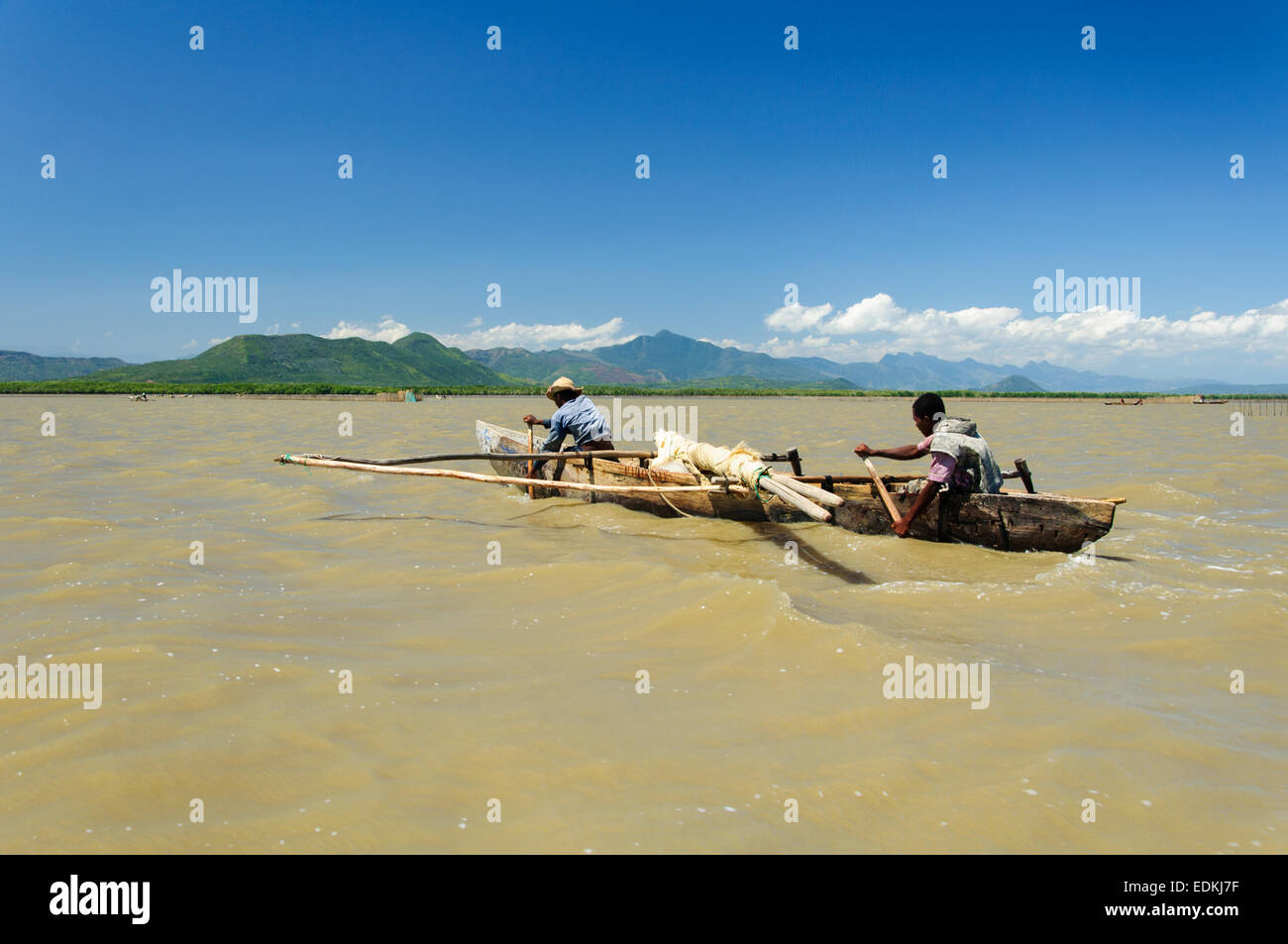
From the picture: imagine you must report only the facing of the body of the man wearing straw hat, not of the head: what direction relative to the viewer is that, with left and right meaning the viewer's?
facing away from the viewer and to the left of the viewer

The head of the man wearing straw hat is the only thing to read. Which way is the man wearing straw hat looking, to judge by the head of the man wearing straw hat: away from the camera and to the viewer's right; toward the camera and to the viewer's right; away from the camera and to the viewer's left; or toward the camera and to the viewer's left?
away from the camera and to the viewer's left

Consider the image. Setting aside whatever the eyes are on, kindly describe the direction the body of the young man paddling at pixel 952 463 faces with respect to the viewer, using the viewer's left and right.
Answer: facing to the left of the viewer

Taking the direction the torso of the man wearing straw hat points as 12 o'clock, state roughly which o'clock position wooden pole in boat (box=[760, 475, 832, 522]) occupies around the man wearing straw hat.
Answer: The wooden pole in boat is roughly at 7 o'clock from the man wearing straw hat.

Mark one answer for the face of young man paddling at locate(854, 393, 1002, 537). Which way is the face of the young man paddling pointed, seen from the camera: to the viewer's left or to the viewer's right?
to the viewer's left
